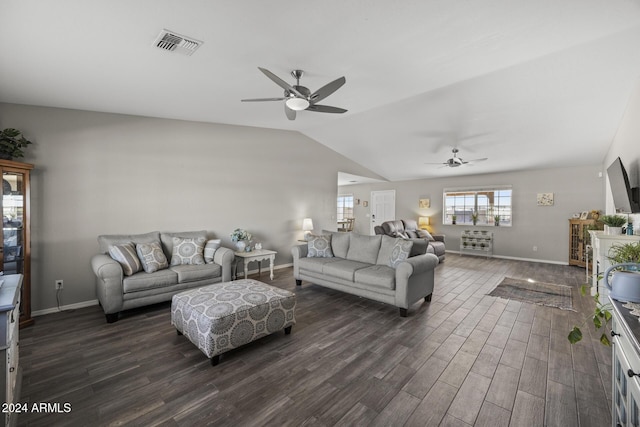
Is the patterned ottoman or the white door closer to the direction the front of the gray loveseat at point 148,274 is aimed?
the patterned ottoman

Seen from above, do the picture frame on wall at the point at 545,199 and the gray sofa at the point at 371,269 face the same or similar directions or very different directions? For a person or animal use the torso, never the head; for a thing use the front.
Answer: same or similar directions

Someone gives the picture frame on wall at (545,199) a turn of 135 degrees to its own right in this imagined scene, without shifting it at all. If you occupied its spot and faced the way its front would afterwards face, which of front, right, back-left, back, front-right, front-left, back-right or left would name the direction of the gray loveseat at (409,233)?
left

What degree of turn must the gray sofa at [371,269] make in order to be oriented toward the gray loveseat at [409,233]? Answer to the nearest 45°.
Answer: approximately 135° to its right

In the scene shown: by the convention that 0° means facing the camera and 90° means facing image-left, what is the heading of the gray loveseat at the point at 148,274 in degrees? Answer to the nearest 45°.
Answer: approximately 315°

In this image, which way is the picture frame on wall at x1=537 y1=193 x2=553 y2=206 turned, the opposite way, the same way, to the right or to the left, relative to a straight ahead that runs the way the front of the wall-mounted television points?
to the left

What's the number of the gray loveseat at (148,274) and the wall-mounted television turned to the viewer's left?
1

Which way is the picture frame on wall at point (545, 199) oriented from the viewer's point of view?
toward the camera

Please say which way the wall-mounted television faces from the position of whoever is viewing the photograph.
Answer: facing to the left of the viewer

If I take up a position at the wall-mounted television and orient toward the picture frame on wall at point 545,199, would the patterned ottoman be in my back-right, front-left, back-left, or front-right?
back-left

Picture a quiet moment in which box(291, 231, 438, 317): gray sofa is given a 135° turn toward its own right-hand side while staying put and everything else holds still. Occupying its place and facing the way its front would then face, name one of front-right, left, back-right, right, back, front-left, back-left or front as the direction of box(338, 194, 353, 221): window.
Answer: front

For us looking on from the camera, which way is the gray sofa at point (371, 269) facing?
facing the viewer and to the left of the viewer

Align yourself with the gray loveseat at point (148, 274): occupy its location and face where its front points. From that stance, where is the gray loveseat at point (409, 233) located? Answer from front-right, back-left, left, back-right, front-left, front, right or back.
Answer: front-left

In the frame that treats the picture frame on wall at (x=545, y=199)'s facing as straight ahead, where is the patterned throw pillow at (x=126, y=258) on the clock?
The patterned throw pillow is roughly at 1 o'clock from the picture frame on wall.

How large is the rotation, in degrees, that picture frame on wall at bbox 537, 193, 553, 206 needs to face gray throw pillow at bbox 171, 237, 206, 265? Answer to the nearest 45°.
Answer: approximately 45° to its right
